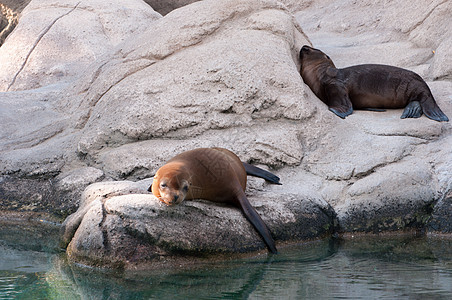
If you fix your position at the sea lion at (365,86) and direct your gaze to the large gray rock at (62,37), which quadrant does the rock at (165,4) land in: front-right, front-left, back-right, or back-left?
front-right

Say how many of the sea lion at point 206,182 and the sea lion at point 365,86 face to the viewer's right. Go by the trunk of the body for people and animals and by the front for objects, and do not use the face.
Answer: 0

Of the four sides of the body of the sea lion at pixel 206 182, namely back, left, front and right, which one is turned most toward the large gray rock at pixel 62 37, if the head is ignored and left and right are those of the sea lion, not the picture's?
right

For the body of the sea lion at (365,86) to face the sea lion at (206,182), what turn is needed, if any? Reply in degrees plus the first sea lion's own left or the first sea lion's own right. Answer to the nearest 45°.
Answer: approximately 90° to the first sea lion's own left

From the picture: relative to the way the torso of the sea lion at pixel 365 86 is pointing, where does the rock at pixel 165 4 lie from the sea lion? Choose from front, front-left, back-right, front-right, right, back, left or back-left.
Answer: front-right

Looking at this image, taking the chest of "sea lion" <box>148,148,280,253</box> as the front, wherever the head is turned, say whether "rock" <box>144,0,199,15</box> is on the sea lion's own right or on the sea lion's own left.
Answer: on the sea lion's own right

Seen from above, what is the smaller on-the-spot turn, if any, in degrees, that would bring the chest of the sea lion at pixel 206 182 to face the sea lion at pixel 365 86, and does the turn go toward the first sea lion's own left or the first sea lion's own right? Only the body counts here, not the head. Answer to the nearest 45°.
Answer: approximately 180°

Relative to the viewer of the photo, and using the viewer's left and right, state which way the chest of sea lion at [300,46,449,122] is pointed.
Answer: facing to the left of the viewer

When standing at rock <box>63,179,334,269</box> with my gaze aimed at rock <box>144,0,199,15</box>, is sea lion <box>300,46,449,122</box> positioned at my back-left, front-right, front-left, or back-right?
front-right
